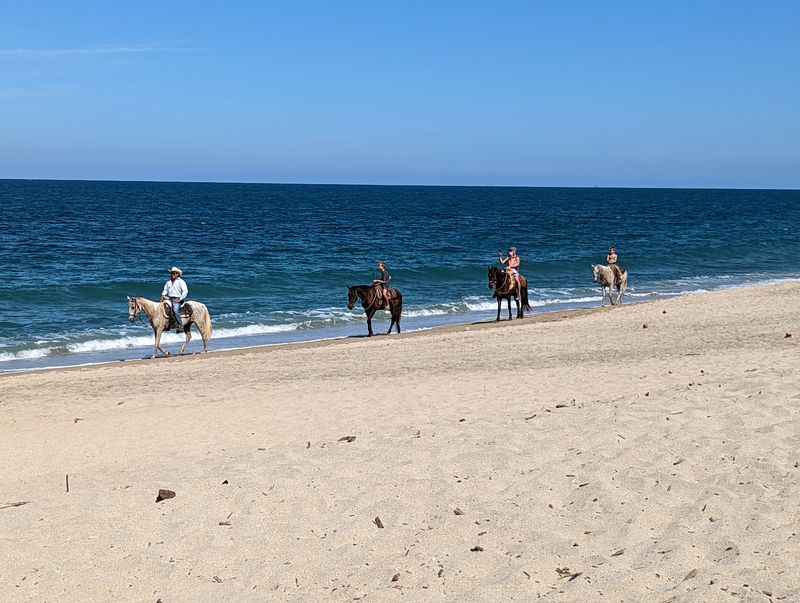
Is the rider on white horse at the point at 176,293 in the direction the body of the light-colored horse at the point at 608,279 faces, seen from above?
yes

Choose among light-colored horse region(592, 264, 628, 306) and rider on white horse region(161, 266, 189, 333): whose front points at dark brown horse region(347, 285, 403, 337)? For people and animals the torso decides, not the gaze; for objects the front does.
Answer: the light-colored horse

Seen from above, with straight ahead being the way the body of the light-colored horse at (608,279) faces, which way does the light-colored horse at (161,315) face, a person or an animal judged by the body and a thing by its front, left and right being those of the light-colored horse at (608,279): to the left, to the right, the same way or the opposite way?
the same way

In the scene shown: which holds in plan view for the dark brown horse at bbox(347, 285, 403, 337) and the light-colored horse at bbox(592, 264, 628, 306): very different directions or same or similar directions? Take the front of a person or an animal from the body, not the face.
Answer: same or similar directions

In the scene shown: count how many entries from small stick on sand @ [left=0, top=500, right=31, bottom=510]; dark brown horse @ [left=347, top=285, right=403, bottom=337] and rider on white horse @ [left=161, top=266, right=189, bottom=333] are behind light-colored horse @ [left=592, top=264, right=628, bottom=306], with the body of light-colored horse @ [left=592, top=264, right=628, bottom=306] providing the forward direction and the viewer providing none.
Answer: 0

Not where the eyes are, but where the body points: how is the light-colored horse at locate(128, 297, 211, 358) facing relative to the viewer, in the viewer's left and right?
facing to the left of the viewer

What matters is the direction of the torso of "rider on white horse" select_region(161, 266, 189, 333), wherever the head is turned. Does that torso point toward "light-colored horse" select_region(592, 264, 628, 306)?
no

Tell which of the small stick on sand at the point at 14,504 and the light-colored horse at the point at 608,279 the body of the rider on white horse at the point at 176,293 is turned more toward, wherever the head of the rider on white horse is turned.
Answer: the small stick on sand

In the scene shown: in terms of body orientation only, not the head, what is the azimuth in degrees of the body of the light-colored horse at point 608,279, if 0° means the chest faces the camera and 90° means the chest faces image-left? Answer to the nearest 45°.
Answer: approximately 45°

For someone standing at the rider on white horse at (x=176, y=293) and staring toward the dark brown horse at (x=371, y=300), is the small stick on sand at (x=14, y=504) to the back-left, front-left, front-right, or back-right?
back-right

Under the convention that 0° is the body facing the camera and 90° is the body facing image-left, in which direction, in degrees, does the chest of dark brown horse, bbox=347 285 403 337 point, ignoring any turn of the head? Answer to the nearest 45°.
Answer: approximately 90°

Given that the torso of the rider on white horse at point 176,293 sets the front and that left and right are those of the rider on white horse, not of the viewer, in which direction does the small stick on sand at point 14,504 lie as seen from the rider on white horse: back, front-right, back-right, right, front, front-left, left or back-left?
front-left

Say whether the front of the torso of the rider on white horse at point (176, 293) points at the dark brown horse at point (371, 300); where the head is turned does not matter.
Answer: no

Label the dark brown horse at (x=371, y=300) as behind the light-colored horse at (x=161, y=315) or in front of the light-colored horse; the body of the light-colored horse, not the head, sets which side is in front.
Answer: behind

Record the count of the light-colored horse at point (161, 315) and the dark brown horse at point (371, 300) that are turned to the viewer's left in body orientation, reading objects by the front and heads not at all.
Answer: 2

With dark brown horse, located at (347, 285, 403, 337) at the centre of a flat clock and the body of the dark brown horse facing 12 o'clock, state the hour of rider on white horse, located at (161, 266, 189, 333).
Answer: The rider on white horse is roughly at 11 o'clock from the dark brown horse.
